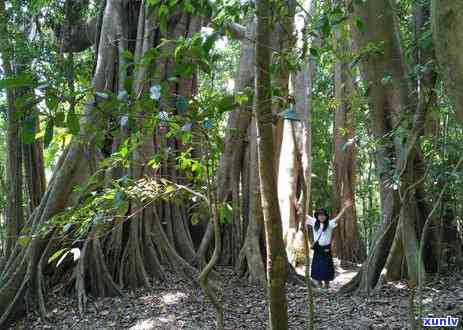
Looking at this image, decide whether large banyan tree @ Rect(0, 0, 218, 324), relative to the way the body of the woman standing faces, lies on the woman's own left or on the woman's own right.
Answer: on the woman's own right

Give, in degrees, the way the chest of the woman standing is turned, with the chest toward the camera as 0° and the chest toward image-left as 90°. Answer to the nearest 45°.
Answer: approximately 0°

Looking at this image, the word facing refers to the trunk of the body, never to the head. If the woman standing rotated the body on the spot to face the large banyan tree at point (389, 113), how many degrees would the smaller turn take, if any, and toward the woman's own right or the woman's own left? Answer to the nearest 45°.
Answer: approximately 45° to the woman's own left
